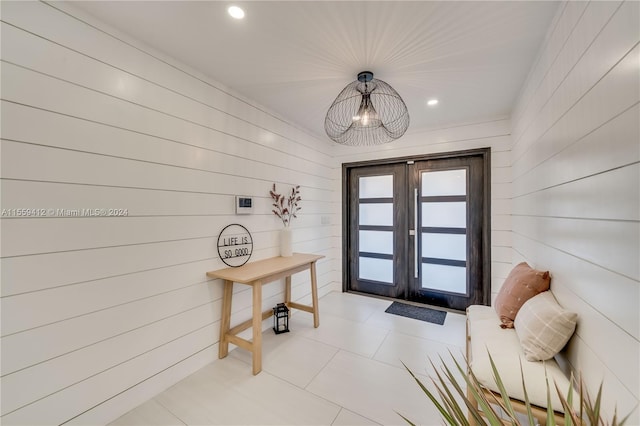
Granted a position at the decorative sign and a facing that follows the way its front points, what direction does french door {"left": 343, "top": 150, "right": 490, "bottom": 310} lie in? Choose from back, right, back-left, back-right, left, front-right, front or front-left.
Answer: front-left

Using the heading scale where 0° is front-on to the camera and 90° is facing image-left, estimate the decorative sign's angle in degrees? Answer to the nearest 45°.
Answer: approximately 315°

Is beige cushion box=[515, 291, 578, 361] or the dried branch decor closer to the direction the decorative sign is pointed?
the beige cushion

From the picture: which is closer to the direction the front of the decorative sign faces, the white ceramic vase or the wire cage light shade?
the wire cage light shade
